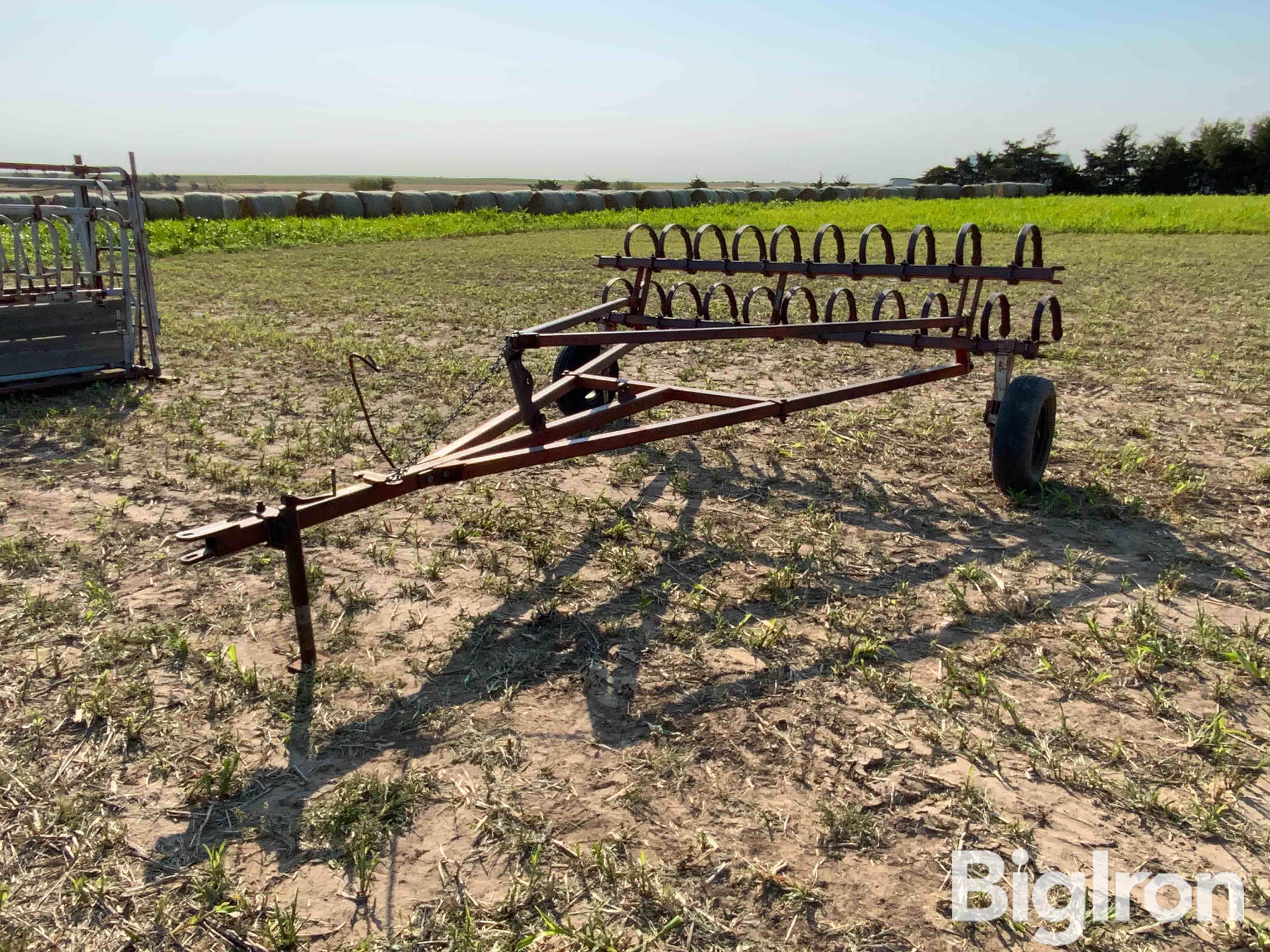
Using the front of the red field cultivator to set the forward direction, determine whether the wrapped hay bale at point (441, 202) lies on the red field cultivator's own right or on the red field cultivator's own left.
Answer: on the red field cultivator's own right

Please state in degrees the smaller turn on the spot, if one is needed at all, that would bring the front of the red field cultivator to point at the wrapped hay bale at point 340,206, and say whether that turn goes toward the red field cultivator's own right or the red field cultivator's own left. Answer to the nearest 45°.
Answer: approximately 135° to the red field cultivator's own right

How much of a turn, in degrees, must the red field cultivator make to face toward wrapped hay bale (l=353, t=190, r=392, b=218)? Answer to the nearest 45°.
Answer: approximately 135° to its right

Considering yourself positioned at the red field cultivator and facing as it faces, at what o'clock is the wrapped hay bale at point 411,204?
The wrapped hay bale is roughly at 4 o'clock from the red field cultivator.

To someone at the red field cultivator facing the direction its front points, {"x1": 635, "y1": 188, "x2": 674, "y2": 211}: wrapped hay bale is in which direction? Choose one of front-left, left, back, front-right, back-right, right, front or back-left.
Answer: back-right

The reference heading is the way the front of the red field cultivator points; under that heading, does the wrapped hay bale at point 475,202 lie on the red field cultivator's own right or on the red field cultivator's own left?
on the red field cultivator's own right

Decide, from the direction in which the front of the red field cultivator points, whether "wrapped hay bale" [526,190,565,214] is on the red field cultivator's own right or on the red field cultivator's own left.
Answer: on the red field cultivator's own right

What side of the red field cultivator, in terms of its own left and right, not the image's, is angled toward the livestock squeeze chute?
right

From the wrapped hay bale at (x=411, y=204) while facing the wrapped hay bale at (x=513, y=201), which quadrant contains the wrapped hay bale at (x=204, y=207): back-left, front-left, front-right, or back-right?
back-right

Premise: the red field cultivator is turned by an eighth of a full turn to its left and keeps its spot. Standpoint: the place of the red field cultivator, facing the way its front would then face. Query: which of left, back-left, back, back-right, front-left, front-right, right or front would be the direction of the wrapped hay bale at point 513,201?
back

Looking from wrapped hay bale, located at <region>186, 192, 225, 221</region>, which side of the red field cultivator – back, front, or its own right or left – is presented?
right

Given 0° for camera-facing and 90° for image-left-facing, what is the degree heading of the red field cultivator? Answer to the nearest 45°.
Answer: approximately 45°
